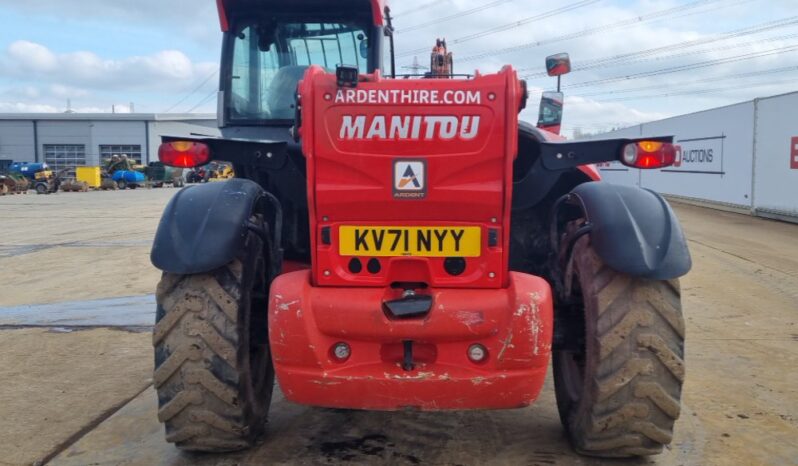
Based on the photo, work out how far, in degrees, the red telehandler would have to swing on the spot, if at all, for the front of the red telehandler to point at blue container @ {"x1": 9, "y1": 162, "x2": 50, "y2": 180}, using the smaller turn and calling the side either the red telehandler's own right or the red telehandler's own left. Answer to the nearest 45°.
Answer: approximately 45° to the red telehandler's own left

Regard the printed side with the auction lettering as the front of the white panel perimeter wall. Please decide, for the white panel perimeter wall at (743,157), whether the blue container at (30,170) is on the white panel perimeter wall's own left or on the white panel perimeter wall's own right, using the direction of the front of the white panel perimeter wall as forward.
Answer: on the white panel perimeter wall's own right

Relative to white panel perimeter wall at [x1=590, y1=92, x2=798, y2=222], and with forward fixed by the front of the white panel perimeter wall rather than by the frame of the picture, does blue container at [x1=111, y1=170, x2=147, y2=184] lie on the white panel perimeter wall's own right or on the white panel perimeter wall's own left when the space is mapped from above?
on the white panel perimeter wall's own right

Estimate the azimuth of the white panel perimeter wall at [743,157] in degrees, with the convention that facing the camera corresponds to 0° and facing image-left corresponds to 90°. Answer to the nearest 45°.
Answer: approximately 45°

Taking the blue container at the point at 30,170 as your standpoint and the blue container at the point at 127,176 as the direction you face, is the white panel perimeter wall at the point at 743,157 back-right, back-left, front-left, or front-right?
front-right

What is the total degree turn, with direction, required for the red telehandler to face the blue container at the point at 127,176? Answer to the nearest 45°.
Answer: approximately 45° to its left

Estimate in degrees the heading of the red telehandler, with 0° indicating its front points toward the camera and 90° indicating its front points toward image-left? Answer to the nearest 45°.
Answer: approximately 180°
